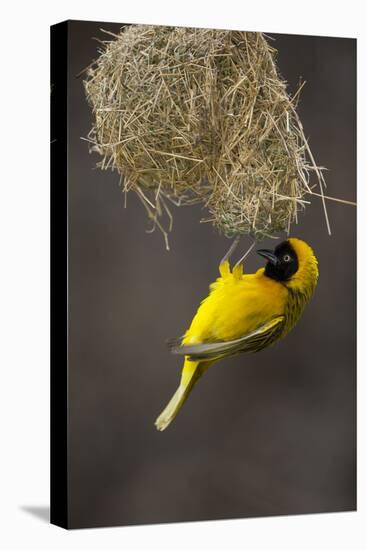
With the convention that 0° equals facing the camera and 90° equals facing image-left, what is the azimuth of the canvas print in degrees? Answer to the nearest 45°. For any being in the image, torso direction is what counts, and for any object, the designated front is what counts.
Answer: approximately 315°
